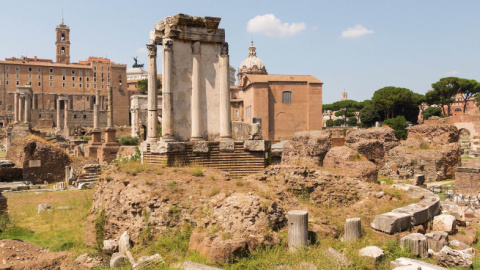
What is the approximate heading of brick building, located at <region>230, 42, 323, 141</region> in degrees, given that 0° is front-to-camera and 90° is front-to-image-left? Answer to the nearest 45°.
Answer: approximately 45°

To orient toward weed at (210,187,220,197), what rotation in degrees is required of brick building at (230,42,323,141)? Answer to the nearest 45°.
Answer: approximately 45° to its left

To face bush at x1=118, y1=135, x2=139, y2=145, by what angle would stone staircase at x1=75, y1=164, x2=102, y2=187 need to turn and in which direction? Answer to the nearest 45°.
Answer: approximately 135° to its right

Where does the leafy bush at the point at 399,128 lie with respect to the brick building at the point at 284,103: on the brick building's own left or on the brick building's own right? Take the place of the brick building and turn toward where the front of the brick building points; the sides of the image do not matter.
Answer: on the brick building's own left

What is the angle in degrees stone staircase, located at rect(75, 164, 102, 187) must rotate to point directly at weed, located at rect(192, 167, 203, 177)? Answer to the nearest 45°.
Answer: approximately 45° to its left

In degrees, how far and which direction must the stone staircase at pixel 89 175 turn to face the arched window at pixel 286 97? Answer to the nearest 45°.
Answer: approximately 180°

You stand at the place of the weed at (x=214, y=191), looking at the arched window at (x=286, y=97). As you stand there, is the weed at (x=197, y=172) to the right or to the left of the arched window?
left

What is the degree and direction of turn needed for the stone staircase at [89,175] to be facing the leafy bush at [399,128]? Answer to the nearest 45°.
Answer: approximately 135° to its left

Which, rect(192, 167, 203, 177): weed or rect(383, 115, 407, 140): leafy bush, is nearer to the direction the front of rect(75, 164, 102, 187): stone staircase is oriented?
the weed

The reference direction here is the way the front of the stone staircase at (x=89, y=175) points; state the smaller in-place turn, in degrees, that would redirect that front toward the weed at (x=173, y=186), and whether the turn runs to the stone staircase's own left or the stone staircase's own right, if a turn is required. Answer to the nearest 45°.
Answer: approximately 45° to the stone staircase's own left

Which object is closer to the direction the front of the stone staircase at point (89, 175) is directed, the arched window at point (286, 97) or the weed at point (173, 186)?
the weed
